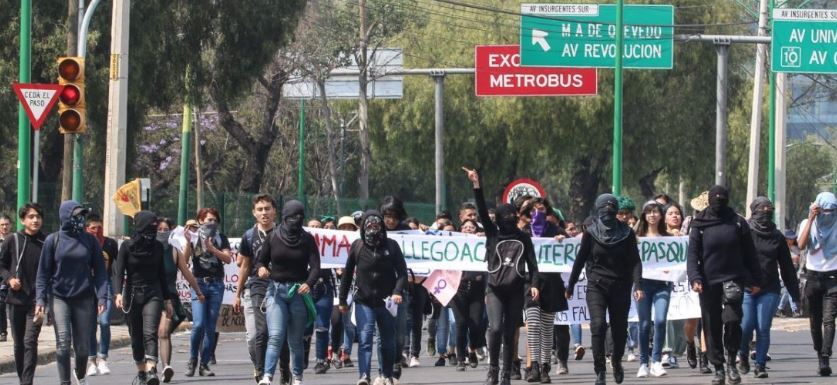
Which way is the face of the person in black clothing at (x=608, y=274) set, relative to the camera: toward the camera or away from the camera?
toward the camera

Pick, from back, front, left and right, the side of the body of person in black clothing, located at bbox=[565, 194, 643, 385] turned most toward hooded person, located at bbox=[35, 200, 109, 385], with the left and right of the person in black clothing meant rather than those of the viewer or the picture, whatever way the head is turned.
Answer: right

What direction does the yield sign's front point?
toward the camera

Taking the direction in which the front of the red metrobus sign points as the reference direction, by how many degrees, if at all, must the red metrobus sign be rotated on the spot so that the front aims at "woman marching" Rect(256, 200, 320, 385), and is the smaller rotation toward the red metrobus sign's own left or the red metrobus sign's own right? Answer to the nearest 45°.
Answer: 0° — it already faces them

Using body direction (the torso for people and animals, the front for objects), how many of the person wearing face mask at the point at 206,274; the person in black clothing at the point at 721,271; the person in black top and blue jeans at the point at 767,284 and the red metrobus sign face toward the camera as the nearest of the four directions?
4

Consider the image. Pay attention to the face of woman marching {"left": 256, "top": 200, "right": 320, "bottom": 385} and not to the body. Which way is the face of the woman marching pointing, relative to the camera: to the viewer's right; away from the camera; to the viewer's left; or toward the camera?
toward the camera

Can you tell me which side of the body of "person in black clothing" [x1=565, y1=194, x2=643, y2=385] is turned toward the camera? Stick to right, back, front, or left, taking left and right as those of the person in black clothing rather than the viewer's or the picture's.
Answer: front

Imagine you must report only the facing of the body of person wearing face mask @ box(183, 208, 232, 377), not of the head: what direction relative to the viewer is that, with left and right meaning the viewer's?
facing the viewer

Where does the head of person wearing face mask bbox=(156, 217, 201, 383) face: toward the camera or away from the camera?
toward the camera

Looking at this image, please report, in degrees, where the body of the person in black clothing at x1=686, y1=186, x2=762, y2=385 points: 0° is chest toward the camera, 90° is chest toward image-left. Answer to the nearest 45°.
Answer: approximately 0°

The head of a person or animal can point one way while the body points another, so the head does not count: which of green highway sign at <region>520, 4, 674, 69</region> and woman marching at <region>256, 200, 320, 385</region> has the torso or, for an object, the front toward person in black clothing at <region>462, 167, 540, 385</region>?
the green highway sign

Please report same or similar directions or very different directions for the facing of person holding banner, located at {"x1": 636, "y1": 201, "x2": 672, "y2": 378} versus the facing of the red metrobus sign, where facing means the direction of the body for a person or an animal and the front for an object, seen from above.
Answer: same or similar directions

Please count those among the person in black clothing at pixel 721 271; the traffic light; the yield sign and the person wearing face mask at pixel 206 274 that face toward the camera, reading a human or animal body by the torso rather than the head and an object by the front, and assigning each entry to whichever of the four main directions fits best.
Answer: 4

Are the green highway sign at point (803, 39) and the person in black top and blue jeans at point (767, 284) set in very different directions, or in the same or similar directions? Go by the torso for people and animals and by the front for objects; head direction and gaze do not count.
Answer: same or similar directions

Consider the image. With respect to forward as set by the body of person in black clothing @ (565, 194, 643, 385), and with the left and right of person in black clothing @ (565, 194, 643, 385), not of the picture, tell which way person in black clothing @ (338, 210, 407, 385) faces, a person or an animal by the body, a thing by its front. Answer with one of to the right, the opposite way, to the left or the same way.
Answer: the same way
